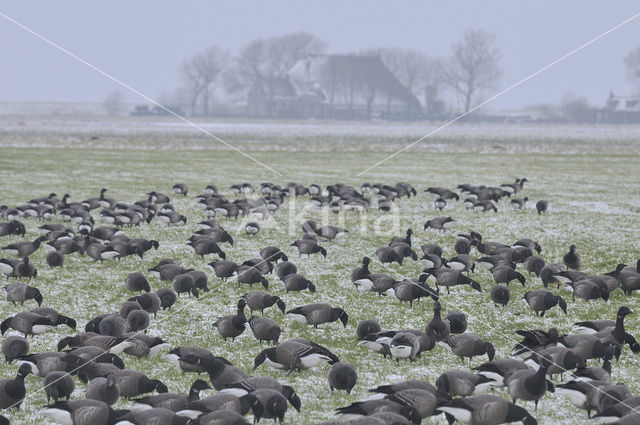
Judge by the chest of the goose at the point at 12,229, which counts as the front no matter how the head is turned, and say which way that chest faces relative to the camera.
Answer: to the viewer's right

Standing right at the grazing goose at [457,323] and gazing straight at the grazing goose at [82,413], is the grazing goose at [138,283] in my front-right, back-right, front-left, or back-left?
front-right

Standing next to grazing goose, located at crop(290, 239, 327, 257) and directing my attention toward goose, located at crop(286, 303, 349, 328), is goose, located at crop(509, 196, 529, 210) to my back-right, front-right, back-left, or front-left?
back-left

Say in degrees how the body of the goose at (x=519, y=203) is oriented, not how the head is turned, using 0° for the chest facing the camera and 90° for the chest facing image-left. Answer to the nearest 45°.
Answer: approximately 270°

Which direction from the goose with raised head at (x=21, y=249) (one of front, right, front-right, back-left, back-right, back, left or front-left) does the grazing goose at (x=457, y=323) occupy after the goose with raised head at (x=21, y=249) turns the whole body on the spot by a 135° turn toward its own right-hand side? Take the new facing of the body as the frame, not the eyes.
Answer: left

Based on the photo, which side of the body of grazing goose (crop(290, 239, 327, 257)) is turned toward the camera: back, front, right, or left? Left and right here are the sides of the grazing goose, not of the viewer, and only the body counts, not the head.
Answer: right

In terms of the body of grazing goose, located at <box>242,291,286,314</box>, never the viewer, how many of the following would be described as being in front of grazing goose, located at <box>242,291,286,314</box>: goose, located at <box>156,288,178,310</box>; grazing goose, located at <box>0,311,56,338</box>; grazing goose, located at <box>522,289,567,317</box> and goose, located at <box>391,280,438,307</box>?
2

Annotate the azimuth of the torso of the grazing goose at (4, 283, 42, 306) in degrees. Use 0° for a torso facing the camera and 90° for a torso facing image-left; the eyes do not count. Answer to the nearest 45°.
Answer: approximately 270°

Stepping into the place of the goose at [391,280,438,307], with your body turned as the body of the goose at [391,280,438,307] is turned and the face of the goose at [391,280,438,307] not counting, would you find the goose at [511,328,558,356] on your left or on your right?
on your right
